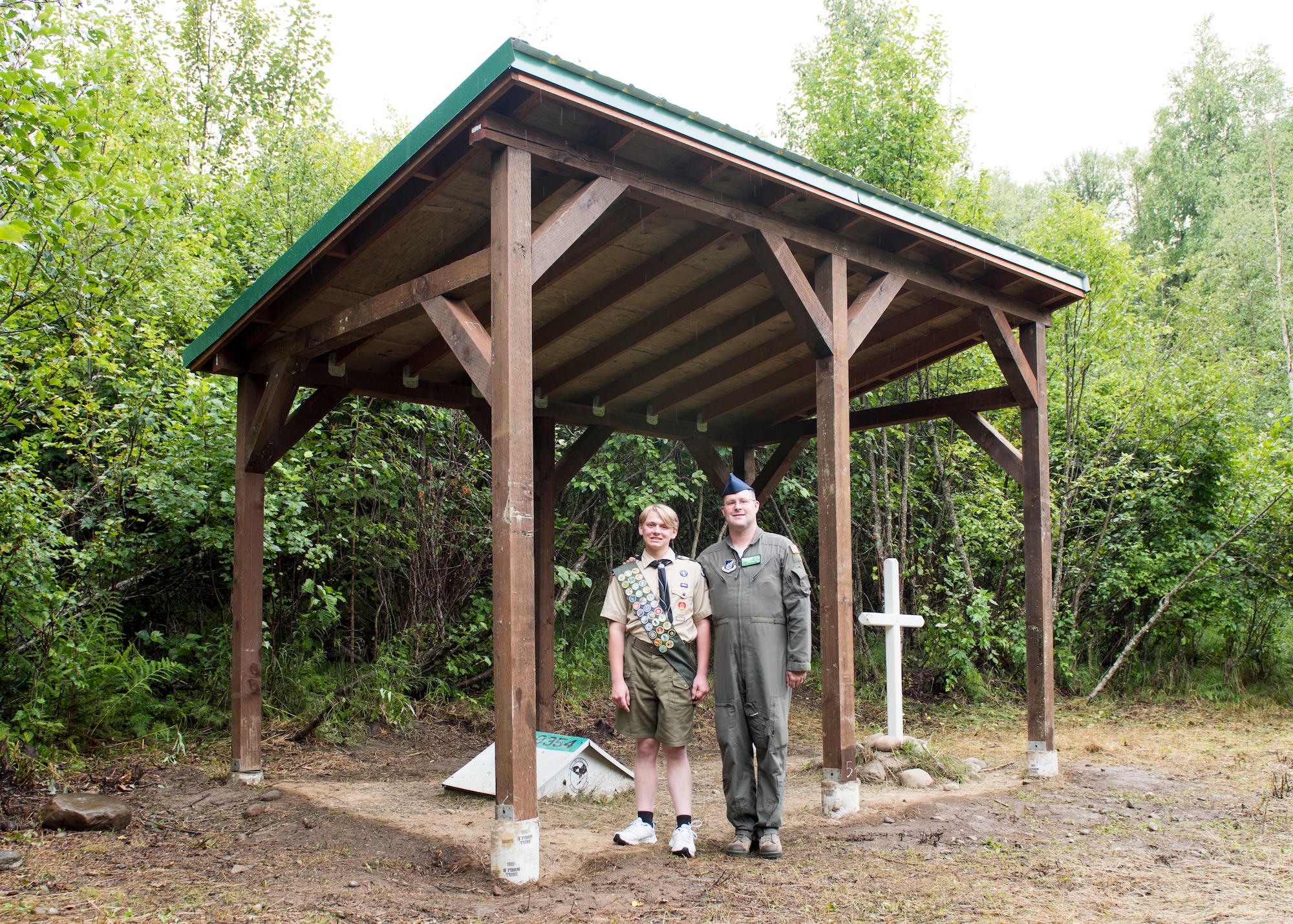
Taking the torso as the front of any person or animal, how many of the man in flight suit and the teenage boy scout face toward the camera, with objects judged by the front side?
2

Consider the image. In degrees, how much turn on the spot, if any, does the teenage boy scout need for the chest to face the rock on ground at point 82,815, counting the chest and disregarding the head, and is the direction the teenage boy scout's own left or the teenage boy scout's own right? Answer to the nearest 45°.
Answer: approximately 90° to the teenage boy scout's own right

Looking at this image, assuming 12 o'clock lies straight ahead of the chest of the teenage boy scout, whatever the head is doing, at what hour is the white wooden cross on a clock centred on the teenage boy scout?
The white wooden cross is roughly at 7 o'clock from the teenage boy scout.

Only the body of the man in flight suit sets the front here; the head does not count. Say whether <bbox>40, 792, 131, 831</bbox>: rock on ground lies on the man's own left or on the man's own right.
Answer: on the man's own right

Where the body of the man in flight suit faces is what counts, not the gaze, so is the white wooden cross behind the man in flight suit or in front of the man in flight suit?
behind

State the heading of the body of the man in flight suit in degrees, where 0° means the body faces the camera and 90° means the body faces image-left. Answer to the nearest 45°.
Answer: approximately 0°

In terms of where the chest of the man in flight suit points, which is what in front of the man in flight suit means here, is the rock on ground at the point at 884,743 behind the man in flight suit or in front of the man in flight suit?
behind

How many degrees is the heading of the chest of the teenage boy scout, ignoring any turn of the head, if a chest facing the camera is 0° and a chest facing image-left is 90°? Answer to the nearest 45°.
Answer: approximately 0°
